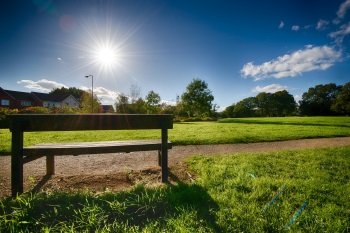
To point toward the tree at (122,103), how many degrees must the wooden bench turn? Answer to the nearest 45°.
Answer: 0° — it already faces it

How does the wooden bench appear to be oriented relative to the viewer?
away from the camera

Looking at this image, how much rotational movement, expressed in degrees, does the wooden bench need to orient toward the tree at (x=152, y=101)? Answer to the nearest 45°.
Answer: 0° — it already faces it

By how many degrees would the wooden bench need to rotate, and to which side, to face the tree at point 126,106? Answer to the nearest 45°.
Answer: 0° — it already faces it
